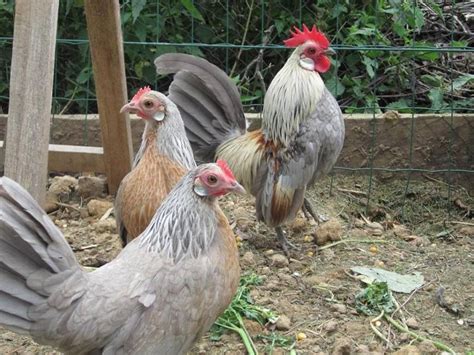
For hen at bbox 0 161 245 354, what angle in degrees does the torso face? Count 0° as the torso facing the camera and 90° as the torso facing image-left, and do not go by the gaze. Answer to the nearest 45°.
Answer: approximately 270°

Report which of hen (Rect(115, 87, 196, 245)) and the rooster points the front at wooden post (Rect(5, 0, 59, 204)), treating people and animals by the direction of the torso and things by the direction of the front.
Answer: the hen

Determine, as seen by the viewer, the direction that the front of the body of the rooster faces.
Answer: to the viewer's right

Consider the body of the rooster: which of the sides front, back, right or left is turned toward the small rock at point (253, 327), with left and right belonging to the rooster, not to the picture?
right

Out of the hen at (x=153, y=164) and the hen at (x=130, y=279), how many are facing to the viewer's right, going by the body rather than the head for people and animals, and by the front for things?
1

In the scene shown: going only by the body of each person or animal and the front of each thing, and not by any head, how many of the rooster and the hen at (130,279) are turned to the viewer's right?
2

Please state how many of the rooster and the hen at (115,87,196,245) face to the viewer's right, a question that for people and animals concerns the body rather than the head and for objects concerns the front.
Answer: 1

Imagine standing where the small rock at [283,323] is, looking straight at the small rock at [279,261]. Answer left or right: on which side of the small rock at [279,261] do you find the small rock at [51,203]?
left

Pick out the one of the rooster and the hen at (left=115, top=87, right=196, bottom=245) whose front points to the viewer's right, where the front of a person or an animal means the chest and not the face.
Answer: the rooster

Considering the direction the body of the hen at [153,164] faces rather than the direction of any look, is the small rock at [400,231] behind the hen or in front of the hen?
behind

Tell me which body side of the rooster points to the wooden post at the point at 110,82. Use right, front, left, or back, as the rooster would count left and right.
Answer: back

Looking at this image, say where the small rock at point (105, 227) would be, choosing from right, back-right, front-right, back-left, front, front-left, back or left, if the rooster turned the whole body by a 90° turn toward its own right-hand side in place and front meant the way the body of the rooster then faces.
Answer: right

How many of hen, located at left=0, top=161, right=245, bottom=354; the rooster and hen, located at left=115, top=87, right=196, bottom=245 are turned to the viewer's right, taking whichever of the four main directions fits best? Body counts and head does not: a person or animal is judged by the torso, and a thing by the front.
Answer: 2

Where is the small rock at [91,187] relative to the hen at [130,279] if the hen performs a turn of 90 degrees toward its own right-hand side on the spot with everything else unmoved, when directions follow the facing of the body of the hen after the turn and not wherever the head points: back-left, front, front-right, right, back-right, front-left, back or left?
back

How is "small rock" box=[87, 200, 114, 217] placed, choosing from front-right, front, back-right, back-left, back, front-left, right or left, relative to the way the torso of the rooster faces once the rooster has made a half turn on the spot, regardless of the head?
front
